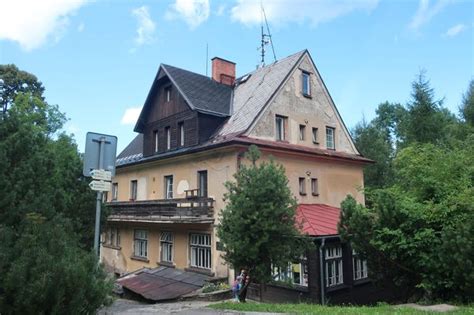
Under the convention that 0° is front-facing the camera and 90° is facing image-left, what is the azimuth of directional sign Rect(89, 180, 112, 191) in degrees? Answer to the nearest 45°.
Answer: approximately 0°

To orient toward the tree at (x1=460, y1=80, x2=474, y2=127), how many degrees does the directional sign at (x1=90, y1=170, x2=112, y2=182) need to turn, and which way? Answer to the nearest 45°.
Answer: approximately 135° to its left

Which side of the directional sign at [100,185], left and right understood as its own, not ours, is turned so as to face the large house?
back

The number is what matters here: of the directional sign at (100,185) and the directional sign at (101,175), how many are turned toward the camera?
2
